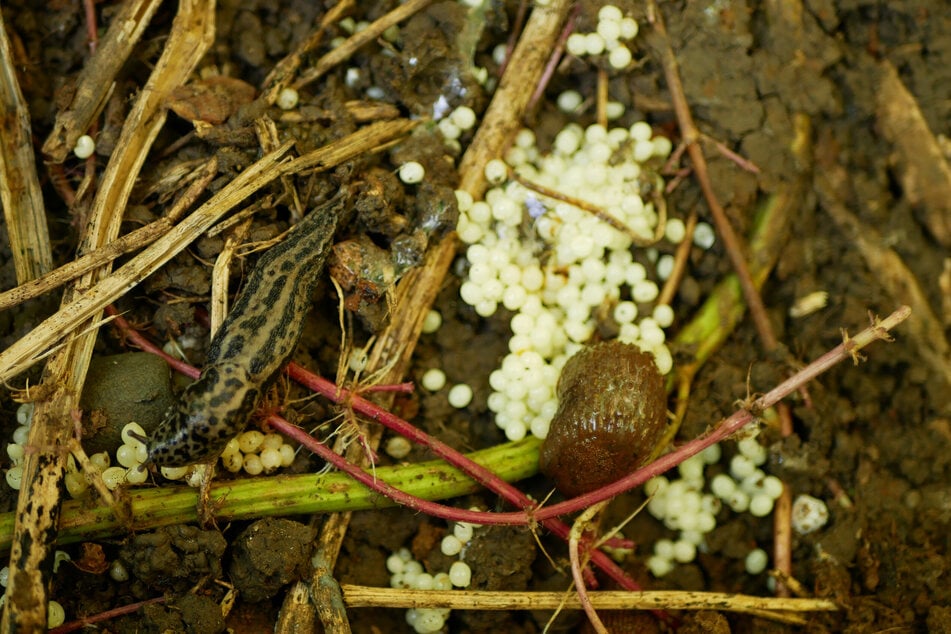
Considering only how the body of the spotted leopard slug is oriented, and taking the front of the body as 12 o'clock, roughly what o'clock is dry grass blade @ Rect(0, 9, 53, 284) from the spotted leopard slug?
The dry grass blade is roughly at 3 o'clock from the spotted leopard slug.

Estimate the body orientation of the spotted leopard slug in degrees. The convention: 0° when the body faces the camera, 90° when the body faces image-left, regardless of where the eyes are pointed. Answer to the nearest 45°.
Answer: approximately 45°

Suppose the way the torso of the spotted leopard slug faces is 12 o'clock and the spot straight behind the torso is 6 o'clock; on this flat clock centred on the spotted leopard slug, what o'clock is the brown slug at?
The brown slug is roughly at 8 o'clock from the spotted leopard slug.

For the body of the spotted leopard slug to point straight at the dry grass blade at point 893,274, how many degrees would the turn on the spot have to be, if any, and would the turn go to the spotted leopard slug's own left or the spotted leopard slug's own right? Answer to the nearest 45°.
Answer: approximately 135° to the spotted leopard slug's own left

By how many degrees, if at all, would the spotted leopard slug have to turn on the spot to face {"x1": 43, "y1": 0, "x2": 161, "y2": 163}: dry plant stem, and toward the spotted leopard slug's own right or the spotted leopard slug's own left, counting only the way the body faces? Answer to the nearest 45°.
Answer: approximately 135° to the spotted leopard slug's own right

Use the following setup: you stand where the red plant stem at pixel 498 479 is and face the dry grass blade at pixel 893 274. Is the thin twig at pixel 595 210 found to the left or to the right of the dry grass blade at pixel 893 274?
left

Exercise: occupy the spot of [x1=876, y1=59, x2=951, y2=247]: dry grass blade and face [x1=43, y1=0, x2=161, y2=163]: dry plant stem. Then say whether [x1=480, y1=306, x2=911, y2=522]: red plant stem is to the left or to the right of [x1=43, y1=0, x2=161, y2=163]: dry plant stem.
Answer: left

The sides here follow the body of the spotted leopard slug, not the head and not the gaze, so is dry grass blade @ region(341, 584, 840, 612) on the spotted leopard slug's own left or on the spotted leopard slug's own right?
on the spotted leopard slug's own left

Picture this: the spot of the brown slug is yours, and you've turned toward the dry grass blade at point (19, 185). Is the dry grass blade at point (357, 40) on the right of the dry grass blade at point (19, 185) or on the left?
right
